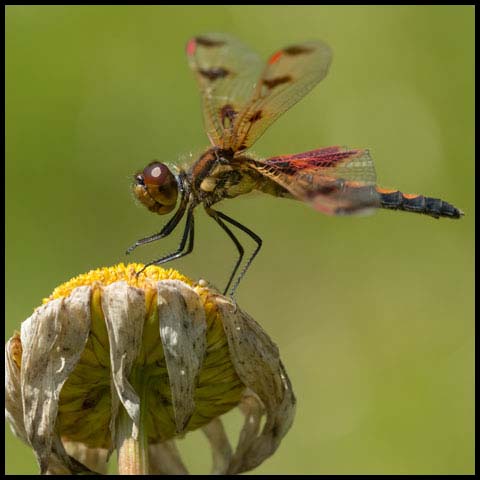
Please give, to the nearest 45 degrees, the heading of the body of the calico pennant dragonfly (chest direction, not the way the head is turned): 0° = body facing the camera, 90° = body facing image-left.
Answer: approximately 90°
